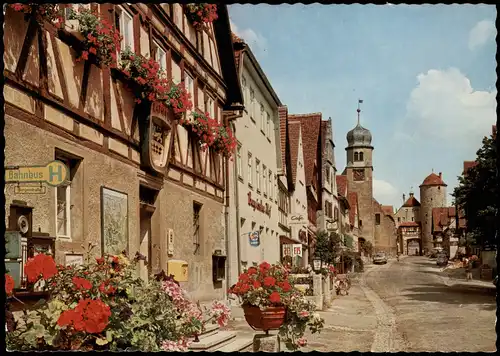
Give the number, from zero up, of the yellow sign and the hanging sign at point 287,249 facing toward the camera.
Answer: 2

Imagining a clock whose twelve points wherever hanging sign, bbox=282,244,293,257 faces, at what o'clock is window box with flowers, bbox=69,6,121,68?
The window box with flowers is roughly at 12 o'clock from the hanging sign.

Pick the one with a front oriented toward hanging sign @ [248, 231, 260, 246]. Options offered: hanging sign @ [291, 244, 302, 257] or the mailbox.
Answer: hanging sign @ [291, 244, 302, 257]

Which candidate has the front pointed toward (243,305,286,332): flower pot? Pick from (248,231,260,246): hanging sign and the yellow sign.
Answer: the hanging sign

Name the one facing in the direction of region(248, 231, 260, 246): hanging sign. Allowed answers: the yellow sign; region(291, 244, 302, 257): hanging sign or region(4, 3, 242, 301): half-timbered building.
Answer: region(291, 244, 302, 257): hanging sign

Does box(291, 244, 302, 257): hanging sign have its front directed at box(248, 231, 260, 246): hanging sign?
yes

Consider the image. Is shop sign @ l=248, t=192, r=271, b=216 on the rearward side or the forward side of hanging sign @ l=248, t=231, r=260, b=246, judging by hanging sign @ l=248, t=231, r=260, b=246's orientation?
on the rearward side

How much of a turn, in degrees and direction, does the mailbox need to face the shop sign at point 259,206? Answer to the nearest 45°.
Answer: approximately 135° to its left

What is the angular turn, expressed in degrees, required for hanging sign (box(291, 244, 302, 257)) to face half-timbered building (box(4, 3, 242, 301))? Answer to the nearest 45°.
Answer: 0° — it already faces it

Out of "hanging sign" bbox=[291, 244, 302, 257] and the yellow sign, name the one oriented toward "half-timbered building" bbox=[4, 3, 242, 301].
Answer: the hanging sign

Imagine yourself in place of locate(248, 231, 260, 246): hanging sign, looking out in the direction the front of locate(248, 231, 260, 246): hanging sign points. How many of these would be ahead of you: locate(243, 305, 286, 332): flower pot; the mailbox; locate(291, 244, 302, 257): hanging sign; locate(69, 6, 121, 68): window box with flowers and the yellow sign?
4

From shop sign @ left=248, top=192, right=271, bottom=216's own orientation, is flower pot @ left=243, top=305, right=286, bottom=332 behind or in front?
in front

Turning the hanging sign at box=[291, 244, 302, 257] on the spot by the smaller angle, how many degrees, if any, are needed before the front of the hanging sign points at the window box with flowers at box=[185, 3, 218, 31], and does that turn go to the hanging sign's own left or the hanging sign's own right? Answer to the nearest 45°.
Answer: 0° — it already faces it

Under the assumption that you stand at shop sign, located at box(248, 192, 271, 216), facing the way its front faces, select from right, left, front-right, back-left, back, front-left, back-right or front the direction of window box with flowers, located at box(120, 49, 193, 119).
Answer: front-right

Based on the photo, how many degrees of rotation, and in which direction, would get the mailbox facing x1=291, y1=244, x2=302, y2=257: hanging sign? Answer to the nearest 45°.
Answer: approximately 135° to its left

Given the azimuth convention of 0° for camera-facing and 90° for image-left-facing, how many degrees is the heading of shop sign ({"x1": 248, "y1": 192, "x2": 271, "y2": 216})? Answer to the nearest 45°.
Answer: approximately 315°
